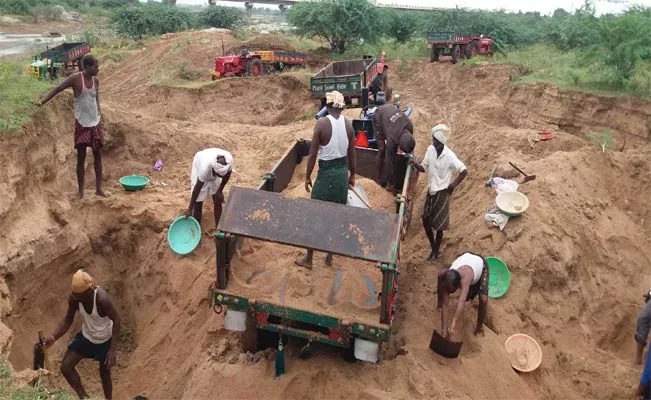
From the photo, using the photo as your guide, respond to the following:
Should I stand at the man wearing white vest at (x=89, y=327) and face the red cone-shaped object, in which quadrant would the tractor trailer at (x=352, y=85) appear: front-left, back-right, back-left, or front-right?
front-left

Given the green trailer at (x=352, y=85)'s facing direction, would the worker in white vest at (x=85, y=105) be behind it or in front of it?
behind

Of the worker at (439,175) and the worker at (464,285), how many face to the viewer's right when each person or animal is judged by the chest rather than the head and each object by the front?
0

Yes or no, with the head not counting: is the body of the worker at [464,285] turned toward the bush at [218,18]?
no

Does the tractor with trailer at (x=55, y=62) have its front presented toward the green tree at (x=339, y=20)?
no

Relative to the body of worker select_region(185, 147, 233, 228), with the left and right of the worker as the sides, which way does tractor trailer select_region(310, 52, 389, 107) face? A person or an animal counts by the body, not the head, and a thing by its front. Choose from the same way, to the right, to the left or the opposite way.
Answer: to the left

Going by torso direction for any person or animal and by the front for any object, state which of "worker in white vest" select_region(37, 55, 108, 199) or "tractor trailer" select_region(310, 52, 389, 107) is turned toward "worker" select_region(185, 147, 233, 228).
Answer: the worker in white vest

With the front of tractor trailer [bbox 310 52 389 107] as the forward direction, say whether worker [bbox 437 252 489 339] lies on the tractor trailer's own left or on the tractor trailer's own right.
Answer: on the tractor trailer's own right

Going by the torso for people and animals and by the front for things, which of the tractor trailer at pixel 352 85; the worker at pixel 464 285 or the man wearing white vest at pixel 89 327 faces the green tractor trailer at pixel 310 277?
the worker

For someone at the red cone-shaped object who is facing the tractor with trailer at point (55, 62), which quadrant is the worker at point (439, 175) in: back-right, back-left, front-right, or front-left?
back-left

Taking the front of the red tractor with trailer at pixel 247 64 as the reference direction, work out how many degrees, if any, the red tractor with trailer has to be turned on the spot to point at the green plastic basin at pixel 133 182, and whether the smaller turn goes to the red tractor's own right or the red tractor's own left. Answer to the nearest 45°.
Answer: approximately 45° to the red tractor's own left

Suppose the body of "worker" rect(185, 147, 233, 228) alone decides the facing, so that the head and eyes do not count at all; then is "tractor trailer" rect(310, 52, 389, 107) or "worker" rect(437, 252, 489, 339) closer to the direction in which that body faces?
the worker

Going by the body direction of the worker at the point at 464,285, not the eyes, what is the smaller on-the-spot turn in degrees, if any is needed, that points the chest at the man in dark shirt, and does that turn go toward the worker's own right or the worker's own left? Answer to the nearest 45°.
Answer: approximately 90° to the worker's own right

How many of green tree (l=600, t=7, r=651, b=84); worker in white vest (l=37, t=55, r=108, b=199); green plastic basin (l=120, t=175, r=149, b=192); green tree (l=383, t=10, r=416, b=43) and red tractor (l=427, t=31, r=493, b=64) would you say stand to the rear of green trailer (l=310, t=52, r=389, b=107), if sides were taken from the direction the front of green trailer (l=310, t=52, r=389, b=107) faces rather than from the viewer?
2

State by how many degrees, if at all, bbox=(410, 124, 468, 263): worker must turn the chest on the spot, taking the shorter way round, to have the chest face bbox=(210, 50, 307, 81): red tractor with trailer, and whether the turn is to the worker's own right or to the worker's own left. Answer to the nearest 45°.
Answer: approximately 90° to the worker's own right

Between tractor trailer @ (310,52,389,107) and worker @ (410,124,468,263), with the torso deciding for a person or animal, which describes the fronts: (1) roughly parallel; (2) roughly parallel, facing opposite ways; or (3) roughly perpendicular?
roughly parallel, facing opposite ways

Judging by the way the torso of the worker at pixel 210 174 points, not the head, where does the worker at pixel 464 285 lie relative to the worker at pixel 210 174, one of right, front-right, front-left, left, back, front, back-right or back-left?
front

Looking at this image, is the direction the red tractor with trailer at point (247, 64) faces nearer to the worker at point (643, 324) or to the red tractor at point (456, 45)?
the worker

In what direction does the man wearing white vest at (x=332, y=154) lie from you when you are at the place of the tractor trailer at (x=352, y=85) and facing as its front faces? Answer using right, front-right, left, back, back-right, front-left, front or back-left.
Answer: back-right

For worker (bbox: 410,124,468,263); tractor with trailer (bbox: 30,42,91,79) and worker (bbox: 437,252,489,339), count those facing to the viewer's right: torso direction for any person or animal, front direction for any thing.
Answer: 0
